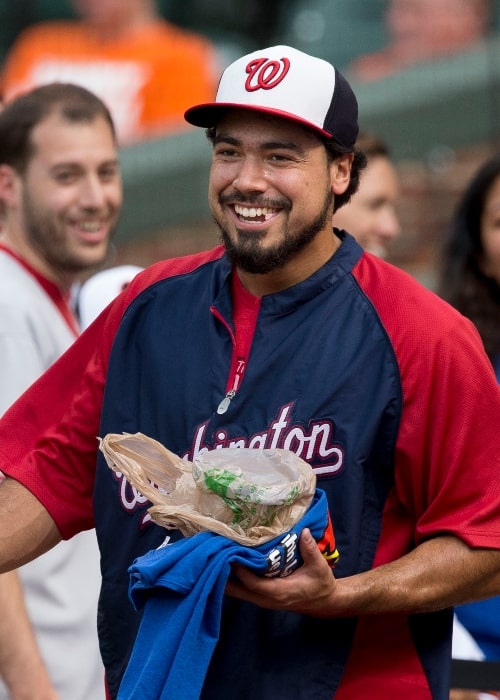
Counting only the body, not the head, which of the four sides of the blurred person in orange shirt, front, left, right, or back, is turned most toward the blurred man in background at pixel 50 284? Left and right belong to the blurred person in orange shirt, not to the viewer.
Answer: front

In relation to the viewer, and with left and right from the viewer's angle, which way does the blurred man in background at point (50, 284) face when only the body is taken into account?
facing the viewer and to the right of the viewer

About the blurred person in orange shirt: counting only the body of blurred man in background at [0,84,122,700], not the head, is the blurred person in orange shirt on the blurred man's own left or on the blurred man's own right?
on the blurred man's own left

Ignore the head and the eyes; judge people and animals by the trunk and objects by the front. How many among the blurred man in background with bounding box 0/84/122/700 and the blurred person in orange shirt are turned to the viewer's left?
0

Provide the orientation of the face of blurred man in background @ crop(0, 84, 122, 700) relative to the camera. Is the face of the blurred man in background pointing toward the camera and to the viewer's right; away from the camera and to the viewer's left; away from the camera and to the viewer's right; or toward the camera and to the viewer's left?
toward the camera and to the viewer's right
